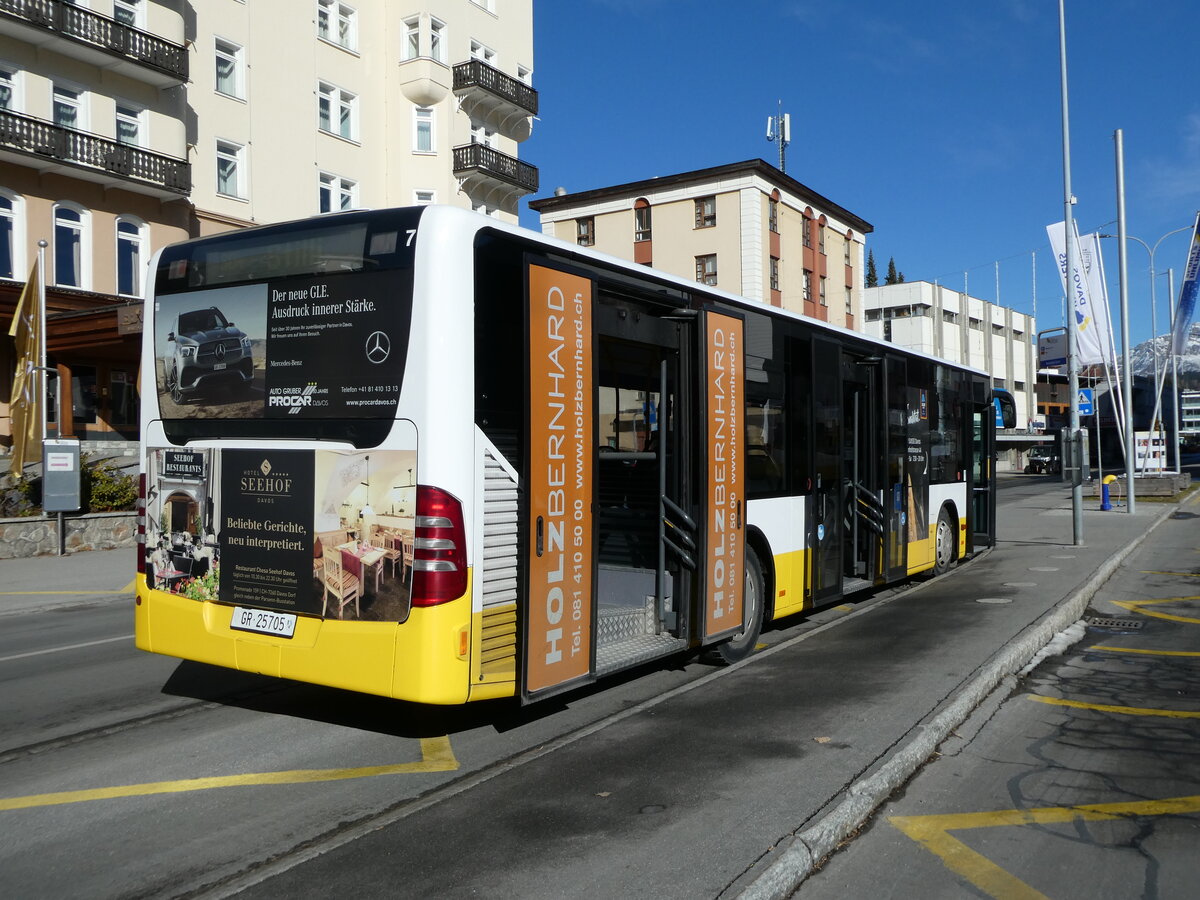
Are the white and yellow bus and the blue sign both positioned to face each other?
yes

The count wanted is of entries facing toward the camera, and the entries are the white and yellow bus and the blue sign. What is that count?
1

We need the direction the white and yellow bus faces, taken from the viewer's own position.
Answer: facing away from the viewer and to the right of the viewer

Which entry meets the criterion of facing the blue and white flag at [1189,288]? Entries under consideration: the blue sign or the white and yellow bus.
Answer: the white and yellow bus

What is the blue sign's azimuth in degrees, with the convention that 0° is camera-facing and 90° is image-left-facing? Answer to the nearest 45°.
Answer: approximately 0°

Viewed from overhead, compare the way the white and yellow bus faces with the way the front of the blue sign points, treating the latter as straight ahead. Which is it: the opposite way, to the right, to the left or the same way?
the opposite way

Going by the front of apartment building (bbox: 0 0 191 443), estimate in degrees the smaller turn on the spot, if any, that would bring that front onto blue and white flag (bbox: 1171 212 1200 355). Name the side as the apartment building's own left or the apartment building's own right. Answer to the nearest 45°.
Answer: approximately 45° to the apartment building's own left

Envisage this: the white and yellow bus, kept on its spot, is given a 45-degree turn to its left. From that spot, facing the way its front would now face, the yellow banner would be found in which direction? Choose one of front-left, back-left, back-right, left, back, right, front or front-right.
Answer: front-left

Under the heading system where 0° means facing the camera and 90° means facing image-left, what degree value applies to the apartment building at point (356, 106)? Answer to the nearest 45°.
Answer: approximately 315°

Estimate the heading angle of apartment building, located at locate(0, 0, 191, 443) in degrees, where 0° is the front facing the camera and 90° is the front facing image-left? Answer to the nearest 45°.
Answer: approximately 315°
